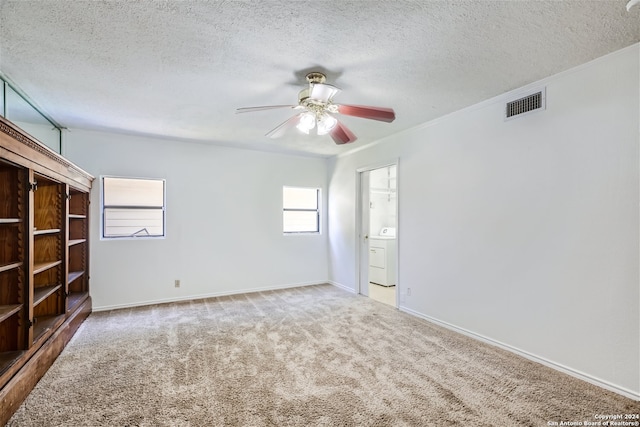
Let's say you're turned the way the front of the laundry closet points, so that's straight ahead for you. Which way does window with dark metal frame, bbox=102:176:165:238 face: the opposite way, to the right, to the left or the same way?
to the left

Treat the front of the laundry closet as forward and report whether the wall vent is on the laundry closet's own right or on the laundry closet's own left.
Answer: on the laundry closet's own left

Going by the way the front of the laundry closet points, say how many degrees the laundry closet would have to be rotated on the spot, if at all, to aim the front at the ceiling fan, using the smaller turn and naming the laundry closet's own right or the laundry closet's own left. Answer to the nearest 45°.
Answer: approximately 45° to the laundry closet's own left

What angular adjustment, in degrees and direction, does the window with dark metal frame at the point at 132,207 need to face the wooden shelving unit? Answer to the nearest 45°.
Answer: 0° — it already faces it

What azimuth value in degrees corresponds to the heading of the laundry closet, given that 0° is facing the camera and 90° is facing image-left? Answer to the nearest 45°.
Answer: approximately 45°

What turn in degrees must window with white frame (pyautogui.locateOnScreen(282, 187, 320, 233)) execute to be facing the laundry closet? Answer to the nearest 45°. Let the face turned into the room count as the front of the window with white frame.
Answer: approximately 90° to its left

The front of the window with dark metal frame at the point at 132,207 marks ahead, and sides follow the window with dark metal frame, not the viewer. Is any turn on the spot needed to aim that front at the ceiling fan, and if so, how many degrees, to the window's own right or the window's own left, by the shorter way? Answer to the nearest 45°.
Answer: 0° — it already faces it

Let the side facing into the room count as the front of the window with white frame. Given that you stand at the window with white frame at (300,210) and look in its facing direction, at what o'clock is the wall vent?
The wall vent is roughly at 11 o'clock from the window with white frame.

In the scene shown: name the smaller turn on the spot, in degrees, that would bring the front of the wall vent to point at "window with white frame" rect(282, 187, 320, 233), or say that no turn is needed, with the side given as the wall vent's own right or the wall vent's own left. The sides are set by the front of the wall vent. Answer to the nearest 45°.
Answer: approximately 45° to the wall vent's own right

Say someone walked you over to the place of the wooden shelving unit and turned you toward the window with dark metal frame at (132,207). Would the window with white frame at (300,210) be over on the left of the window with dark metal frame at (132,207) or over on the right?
right

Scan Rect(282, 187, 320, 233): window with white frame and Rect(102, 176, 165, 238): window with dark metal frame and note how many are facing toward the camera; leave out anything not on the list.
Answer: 2

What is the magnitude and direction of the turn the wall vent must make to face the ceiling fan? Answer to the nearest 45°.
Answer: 0° — it already faces it

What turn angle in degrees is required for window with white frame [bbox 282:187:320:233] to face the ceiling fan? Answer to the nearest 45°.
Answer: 0° — it already faces it

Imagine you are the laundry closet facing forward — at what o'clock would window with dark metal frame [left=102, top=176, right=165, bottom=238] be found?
The window with dark metal frame is roughly at 12 o'clock from the laundry closet.

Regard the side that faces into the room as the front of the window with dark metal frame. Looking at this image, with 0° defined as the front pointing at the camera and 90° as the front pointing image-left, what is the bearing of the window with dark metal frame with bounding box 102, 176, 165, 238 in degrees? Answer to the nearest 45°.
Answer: approximately 0°
